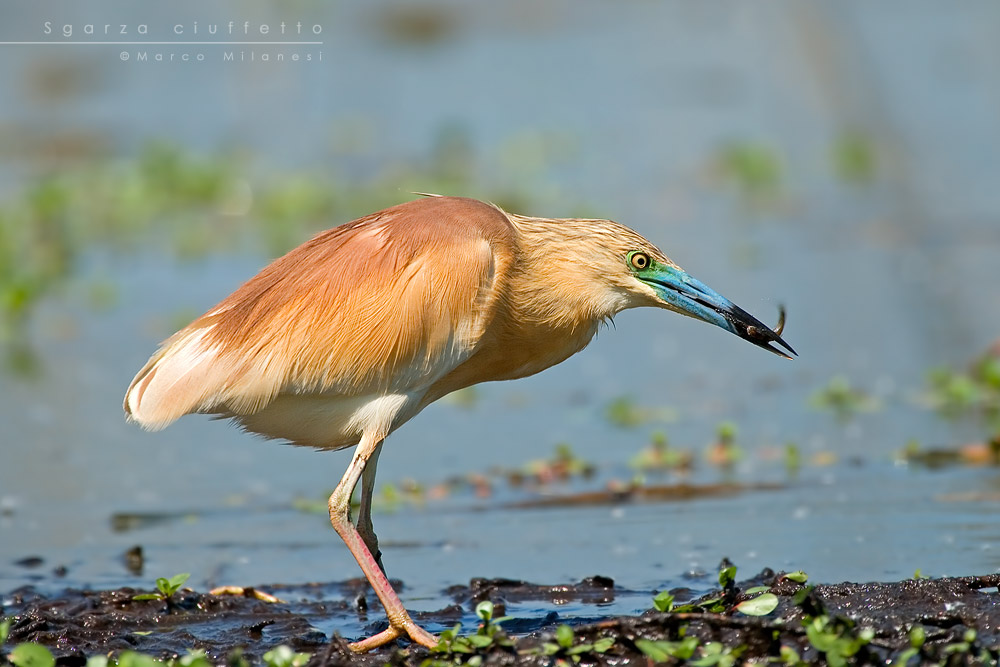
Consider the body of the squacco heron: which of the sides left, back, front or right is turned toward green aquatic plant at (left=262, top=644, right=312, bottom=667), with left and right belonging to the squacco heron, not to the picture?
right

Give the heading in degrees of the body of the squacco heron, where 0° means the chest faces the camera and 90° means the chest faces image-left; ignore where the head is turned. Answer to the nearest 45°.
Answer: approximately 270°

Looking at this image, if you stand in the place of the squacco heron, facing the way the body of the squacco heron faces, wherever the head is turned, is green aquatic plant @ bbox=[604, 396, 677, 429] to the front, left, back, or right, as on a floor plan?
left

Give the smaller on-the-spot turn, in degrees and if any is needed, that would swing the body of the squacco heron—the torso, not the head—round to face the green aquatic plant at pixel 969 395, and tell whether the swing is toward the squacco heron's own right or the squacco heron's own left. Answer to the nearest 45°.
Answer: approximately 45° to the squacco heron's own left

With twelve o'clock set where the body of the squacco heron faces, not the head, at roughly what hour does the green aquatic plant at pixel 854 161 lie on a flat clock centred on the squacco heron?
The green aquatic plant is roughly at 10 o'clock from the squacco heron.
